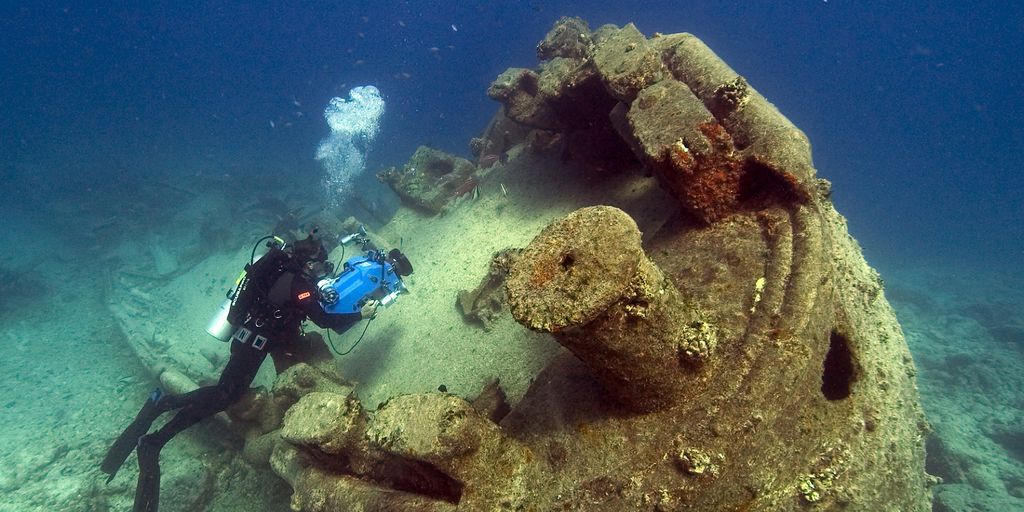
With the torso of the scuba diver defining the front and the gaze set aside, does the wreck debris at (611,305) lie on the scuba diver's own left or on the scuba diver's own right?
on the scuba diver's own right

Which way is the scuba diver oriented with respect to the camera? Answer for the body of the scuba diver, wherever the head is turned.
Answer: to the viewer's right

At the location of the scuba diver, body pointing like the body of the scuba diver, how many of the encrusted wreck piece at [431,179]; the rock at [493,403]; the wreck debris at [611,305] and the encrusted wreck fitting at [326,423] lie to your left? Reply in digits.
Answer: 1

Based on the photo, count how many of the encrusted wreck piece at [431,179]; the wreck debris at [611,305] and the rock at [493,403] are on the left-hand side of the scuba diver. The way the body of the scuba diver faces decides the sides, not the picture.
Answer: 1
